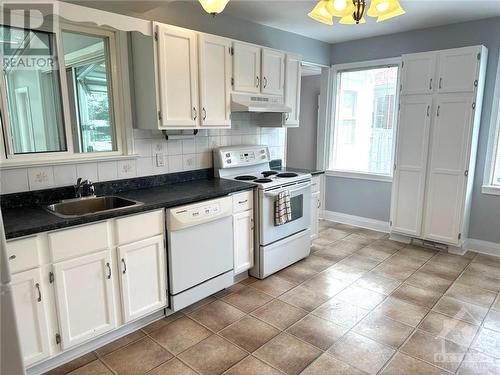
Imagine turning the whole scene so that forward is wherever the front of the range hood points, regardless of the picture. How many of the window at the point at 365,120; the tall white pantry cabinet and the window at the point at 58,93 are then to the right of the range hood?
1

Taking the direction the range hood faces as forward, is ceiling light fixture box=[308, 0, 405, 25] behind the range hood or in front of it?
in front

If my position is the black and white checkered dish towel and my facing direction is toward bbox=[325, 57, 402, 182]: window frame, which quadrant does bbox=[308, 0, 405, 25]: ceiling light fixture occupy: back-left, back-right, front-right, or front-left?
back-right

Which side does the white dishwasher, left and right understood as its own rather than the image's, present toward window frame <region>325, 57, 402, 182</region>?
left

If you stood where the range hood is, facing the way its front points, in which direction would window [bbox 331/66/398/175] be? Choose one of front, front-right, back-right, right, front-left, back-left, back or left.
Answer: left

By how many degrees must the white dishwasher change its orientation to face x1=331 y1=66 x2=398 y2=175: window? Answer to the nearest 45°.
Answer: approximately 90° to its left

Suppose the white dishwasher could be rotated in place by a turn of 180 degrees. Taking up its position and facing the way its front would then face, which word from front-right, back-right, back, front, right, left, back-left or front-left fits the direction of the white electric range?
right

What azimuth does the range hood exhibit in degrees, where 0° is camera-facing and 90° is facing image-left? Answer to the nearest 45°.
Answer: approximately 315°

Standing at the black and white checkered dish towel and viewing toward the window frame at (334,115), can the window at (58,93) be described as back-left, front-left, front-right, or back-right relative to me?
back-left

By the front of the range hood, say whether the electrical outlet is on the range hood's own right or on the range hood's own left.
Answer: on the range hood's own right

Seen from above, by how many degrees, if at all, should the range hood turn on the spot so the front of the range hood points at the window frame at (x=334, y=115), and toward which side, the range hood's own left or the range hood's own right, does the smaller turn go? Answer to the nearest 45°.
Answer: approximately 90° to the range hood's own left

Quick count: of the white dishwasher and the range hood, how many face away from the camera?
0

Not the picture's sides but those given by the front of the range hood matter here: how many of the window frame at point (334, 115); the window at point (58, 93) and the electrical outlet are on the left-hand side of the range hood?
1

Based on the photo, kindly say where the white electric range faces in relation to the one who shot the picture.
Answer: facing the viewer and to the right of the viewer
